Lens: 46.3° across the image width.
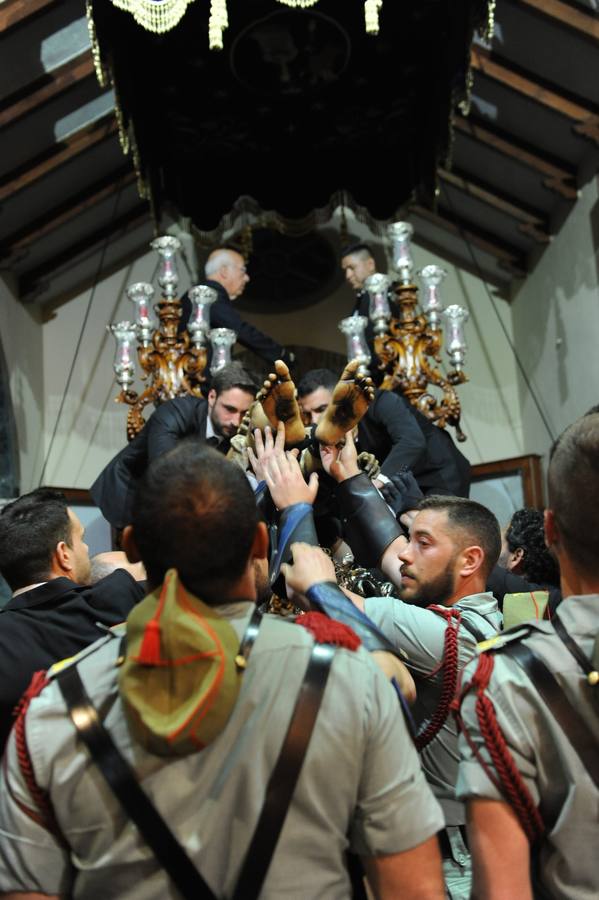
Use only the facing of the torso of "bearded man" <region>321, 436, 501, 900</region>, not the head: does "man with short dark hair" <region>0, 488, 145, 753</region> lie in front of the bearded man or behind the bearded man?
in front

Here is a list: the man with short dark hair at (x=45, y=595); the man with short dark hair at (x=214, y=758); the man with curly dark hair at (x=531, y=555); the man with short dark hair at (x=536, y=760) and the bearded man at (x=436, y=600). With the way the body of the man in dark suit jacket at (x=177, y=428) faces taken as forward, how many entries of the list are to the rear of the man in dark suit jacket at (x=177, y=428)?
0

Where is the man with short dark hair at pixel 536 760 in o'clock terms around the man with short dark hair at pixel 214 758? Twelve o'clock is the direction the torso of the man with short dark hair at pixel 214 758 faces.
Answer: the man with short dark hair at pixel 536 760 is roughly at 3 o'clock from the man with short dark hair at pixel 214 758.

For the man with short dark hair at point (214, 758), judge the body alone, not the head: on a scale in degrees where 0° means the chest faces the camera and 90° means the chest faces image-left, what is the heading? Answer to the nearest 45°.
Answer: approximately 180°

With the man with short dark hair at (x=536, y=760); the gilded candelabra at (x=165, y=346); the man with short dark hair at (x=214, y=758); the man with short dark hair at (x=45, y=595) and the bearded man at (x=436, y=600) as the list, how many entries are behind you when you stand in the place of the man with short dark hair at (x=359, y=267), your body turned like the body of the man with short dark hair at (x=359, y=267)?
0

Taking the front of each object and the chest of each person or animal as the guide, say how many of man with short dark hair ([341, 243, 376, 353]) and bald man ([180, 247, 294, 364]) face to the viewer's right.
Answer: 1

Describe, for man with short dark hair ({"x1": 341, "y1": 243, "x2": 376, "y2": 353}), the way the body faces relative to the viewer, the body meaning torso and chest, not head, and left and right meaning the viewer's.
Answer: facing the viewer and to the left of the viewer

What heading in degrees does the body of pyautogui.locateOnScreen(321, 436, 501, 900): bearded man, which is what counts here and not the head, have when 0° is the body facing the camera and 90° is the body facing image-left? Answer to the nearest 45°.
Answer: approximately 90°

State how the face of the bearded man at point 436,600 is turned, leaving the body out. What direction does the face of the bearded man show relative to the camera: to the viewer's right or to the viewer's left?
to the viewer's left

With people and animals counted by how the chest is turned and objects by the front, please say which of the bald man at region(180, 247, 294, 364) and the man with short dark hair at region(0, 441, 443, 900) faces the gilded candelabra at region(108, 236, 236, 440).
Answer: the man with short dark hair

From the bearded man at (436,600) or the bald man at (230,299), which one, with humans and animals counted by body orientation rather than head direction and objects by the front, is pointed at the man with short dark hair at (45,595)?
the bearded man

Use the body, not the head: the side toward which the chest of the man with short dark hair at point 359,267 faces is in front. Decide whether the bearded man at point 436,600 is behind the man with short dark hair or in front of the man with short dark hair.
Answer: in front

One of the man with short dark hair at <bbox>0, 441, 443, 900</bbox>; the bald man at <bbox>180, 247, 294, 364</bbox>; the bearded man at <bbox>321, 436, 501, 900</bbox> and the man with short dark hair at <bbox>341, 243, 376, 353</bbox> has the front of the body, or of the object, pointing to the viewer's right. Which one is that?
the bald man

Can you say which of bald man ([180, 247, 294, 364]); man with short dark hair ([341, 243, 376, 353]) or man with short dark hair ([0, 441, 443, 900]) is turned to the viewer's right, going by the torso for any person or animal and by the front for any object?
the bald man

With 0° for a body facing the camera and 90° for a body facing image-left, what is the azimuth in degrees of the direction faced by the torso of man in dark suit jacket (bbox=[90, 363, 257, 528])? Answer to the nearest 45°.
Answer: approximately 315°

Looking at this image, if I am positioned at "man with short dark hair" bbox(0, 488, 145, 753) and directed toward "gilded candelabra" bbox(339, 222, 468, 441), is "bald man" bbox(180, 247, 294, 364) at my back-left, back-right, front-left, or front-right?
front-left
